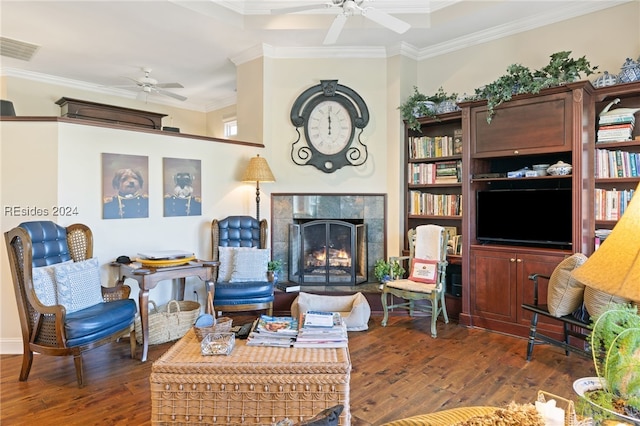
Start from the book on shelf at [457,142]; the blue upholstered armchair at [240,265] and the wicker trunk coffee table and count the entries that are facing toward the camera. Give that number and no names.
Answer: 3

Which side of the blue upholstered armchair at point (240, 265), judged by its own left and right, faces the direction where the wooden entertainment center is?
left

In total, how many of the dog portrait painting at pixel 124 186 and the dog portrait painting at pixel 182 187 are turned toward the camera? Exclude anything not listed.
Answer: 2

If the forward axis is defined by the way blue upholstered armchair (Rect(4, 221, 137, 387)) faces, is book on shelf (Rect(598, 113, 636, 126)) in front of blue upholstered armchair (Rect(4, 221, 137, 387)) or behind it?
in front

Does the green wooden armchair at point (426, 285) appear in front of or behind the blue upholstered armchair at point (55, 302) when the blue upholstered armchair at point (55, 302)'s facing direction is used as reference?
in front

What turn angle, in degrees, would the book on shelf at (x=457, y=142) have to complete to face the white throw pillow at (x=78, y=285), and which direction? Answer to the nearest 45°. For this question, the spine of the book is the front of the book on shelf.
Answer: approximately 45° to its right

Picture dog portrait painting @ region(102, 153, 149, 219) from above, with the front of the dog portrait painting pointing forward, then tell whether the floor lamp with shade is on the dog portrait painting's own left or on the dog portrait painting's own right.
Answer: on the dog portrait painting's own left

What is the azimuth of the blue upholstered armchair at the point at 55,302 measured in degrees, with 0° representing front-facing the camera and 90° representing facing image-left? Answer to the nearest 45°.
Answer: approximately 315°
